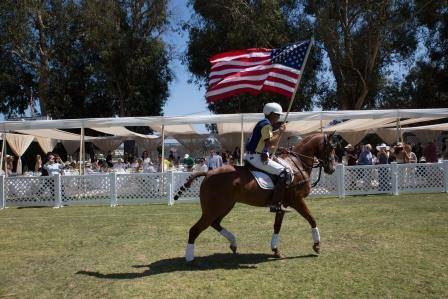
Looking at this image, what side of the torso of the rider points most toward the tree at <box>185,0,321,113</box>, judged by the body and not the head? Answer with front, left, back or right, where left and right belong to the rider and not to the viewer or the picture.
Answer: left

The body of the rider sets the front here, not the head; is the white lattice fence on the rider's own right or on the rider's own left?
on the rider's own left

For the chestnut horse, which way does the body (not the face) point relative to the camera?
to the viewer's right

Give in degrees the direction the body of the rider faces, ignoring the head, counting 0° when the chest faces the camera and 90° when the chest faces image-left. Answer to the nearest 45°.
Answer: approximately 270°

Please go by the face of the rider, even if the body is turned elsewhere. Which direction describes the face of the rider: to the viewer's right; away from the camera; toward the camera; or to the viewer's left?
to the viewer's right

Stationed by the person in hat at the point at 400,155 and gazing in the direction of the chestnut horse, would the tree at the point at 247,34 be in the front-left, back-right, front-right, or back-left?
back-right
